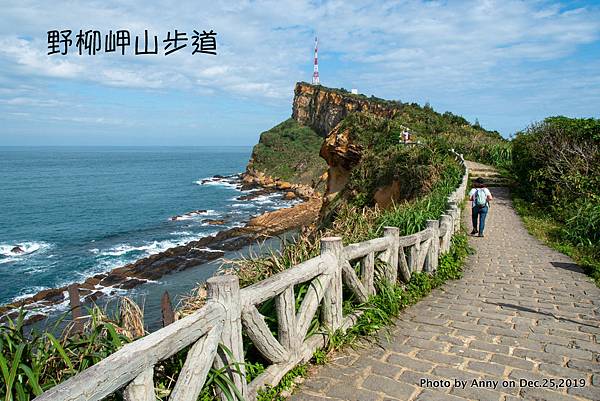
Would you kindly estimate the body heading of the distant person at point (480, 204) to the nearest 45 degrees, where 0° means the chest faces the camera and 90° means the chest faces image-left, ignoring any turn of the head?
approximately 180°

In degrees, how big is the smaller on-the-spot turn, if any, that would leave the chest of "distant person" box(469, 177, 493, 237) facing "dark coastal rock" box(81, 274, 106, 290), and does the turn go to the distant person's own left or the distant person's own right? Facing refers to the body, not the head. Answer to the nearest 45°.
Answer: approximately 90° to the distant person's own left

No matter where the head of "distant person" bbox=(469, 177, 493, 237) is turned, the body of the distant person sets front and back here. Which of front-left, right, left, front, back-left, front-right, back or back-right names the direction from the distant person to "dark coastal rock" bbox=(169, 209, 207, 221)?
front-left

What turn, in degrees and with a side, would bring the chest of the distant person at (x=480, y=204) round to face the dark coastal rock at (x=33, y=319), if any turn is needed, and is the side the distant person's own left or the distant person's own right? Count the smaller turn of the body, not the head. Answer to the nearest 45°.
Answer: approximately 90° to the distant person's own left

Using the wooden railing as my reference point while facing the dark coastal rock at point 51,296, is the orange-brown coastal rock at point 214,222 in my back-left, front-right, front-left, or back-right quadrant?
front-right

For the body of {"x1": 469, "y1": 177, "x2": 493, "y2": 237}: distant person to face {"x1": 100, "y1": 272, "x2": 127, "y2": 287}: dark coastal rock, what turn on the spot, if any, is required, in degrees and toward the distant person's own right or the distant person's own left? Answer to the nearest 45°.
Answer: approximately 90° to the distant person's own left

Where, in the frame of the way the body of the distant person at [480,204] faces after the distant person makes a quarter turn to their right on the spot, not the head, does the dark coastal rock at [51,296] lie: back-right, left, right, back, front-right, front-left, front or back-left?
back
